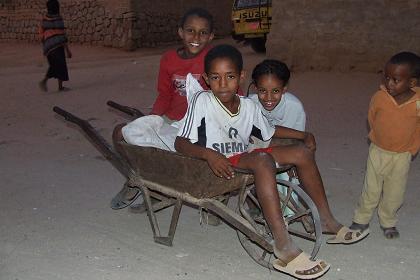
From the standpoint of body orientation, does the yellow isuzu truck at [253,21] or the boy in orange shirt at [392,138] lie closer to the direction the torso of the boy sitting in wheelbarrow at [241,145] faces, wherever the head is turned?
the boy in orange shirt

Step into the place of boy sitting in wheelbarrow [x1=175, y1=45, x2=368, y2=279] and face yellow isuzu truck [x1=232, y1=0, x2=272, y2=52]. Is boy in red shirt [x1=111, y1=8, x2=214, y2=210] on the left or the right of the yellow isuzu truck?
left

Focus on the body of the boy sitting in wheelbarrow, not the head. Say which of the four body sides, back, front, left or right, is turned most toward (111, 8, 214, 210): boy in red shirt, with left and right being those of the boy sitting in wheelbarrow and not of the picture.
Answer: back

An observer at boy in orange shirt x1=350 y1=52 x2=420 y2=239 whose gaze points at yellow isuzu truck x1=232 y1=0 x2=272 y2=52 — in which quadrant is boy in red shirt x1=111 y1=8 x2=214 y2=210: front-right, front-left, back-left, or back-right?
front-left

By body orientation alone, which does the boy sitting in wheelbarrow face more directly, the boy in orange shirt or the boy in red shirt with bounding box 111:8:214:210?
the boy in orange shirt

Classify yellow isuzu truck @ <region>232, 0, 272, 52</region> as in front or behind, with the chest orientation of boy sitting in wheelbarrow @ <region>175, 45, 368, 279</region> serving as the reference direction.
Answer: behind

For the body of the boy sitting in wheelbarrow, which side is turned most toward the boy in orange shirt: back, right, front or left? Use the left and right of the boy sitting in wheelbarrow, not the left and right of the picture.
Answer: left

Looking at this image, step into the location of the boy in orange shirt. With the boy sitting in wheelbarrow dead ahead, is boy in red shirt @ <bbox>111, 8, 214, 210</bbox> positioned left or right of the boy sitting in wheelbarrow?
right

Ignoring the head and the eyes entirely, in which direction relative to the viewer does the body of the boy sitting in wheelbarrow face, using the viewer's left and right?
facing the viewer and to the right of the viewer

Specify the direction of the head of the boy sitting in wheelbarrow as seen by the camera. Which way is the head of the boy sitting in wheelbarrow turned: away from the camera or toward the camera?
toward the camera
